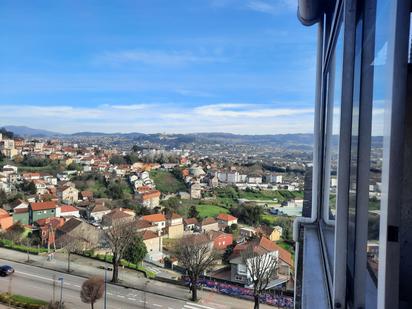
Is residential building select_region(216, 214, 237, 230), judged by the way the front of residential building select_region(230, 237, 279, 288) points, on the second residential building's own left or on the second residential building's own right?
on the second residential building's own right

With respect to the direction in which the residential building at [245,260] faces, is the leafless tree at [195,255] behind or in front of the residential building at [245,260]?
in front

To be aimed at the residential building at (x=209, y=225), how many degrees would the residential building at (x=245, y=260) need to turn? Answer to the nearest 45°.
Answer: approximately 135° to its right

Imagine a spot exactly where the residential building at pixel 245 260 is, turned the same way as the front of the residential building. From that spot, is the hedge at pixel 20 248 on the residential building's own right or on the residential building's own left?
on the residential building's own right

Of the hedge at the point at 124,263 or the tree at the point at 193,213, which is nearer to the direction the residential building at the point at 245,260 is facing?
the hedge

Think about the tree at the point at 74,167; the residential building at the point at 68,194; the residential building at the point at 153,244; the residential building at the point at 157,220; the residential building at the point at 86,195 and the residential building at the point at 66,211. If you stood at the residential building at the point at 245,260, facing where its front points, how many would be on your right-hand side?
6

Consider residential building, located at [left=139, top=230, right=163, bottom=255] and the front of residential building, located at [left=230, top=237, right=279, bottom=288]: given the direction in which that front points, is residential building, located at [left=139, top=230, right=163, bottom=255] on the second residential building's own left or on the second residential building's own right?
on the second residential building's own right

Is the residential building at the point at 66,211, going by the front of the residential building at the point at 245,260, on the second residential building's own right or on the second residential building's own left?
on the second residential building's own right

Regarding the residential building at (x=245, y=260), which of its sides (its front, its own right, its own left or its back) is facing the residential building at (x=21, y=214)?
right

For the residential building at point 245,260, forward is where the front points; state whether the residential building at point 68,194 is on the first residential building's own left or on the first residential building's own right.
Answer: on the first residential building's own right

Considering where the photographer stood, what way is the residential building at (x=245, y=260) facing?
facing the viewer and to the left of the viewer

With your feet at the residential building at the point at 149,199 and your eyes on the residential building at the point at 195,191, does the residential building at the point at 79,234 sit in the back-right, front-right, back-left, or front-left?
back-right

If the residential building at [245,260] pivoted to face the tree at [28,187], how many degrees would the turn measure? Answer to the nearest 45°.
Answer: approximately 90° to its right

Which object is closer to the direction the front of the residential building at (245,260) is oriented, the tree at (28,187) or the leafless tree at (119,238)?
the leafless tree

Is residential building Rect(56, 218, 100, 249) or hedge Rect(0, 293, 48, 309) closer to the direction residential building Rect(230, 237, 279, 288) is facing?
the hedge
